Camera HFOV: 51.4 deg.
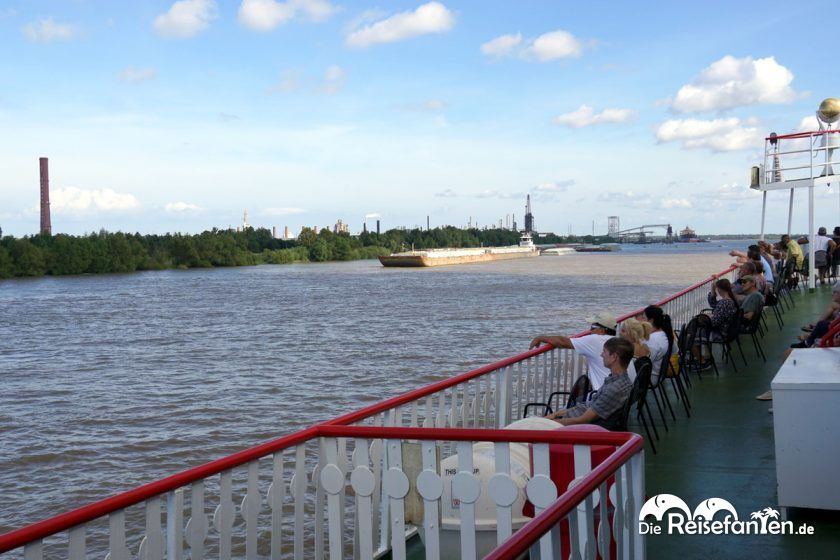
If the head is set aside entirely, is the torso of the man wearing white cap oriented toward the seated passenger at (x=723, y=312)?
no

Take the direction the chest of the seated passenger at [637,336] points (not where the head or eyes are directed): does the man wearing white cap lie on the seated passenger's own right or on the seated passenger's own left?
on the seated passenger's own left

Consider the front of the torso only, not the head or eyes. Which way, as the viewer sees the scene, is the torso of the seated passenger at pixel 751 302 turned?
to the viewer's left

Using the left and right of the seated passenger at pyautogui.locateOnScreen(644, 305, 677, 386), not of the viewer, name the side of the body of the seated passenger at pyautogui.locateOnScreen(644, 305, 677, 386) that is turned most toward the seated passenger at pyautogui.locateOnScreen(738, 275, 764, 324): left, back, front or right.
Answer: right

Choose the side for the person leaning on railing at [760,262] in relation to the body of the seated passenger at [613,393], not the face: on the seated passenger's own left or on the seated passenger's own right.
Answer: on the seated passenger's own right

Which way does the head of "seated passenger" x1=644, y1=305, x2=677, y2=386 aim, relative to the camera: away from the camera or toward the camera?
away from the camera

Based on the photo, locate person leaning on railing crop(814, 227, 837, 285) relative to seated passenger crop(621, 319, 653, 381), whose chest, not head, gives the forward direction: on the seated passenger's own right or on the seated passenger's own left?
on the seated passenger's own right

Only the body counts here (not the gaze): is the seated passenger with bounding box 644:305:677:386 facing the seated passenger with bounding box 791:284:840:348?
no

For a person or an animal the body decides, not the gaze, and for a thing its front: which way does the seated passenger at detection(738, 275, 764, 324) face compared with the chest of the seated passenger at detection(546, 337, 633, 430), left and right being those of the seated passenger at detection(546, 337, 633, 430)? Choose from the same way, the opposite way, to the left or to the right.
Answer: the same way

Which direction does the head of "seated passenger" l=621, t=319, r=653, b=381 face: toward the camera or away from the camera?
away from the camera

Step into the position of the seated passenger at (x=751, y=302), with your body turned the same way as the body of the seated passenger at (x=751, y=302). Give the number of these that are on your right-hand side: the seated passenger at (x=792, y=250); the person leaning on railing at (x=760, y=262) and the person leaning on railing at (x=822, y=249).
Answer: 3

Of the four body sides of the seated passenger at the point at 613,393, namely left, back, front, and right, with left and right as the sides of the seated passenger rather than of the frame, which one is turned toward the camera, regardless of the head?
left

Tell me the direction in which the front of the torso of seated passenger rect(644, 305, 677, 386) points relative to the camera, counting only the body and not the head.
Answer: to the viewer's left

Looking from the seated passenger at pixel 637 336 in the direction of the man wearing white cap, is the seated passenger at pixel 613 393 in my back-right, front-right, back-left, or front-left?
front-left

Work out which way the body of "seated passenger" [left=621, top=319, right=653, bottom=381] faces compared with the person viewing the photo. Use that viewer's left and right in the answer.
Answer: facing to the left of the viewer

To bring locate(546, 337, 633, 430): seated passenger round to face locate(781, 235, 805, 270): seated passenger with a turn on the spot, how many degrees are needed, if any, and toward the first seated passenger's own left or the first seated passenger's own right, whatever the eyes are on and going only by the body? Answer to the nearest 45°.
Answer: approximately 90° to the first seated passenger's own right

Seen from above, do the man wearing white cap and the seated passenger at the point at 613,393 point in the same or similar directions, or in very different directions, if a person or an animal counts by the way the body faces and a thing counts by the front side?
same or similar directions

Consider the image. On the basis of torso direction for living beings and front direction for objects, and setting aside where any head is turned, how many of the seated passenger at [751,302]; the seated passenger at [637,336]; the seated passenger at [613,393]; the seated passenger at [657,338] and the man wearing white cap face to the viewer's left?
5

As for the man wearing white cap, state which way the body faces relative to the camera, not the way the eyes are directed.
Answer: to the viewer's left

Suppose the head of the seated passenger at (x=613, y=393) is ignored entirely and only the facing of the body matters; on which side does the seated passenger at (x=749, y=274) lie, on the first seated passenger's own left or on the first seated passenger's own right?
on the first seated passenger's own right
